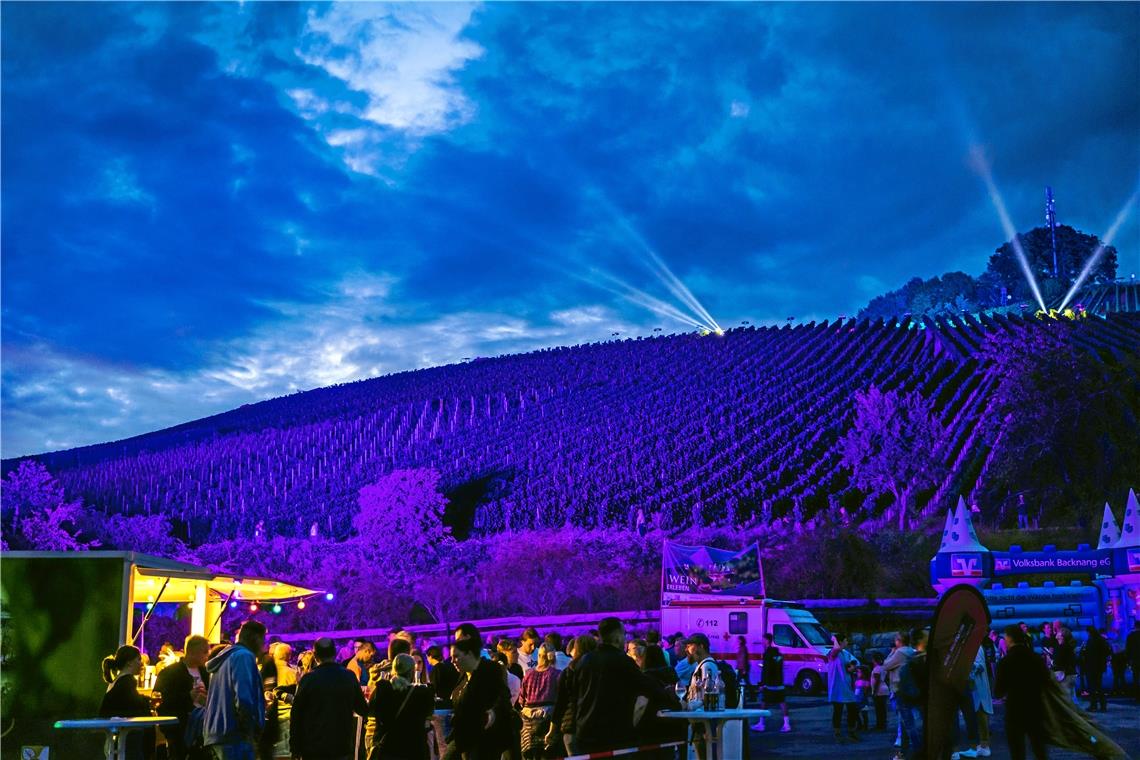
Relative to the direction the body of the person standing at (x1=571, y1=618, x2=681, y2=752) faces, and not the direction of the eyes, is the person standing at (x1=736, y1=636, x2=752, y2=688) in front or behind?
in front

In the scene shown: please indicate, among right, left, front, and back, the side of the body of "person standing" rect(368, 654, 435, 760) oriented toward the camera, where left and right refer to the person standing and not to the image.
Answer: back

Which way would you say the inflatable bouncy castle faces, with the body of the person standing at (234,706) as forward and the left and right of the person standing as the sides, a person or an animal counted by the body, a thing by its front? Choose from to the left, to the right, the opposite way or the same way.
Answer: the opposite way

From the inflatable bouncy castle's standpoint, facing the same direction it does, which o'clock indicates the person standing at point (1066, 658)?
The person standing is roughly at 12 o'clock from the inflatable bouncy castle.

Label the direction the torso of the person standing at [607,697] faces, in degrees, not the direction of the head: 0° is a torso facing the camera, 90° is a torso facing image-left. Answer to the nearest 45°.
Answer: approximately 225°

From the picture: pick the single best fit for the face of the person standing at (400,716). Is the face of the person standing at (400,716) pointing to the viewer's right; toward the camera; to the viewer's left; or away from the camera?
away from the camera

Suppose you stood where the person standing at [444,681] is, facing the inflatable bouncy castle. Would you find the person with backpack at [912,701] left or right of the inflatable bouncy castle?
right

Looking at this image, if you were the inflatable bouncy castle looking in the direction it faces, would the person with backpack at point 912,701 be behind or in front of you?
in front

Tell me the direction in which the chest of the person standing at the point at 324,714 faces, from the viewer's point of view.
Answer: away from the camera

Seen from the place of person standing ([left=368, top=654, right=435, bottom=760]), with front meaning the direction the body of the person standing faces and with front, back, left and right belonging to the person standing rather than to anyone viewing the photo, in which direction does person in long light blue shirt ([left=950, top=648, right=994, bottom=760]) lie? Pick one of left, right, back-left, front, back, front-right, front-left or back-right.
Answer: front-right

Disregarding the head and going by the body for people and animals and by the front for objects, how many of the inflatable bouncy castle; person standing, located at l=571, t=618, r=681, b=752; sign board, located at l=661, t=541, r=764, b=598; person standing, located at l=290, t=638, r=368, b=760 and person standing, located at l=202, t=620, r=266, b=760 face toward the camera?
2

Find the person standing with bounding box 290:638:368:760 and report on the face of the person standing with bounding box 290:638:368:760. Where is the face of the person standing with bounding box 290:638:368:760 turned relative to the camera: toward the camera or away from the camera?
away from the camera

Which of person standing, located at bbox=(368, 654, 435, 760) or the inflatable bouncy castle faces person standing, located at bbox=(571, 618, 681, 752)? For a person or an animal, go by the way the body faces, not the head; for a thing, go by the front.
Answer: the inflatable bouncy castle

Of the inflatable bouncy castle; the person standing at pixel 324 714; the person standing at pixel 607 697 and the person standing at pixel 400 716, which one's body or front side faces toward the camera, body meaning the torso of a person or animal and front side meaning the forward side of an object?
the inflatable bouncy castle

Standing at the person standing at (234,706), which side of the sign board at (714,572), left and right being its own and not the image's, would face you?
front

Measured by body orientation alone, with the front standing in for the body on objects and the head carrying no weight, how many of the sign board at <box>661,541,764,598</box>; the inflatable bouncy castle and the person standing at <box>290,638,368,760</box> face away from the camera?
1

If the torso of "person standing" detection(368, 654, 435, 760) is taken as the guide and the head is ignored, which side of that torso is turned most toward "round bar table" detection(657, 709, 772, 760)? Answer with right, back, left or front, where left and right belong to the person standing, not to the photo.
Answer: right
